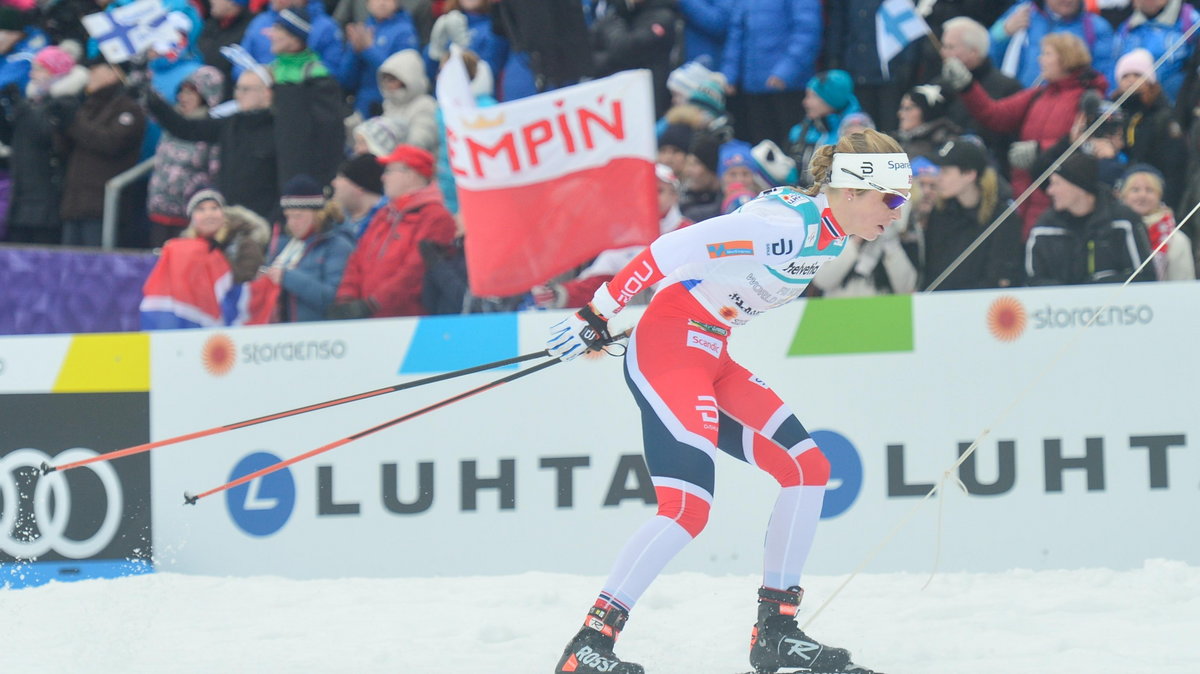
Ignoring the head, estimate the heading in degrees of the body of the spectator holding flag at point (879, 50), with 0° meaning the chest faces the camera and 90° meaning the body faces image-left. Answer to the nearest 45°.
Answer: approximately 0°

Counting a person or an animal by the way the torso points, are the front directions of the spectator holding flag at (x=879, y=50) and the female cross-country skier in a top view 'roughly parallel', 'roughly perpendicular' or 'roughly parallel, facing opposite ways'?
roughly perpendicular

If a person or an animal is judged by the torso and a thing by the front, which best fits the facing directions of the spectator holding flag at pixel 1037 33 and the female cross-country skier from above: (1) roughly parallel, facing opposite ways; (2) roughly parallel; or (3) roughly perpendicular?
roughly perpendicular

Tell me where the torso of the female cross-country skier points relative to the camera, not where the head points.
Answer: to the viewer's right

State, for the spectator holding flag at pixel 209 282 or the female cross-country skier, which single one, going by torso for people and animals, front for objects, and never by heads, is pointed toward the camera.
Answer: the spectator holding flag

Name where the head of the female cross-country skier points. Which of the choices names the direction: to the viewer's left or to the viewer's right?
to the viewer's right

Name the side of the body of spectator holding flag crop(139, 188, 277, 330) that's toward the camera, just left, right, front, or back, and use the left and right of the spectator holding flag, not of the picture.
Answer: front

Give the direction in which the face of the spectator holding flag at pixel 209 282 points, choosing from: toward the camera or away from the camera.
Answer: toward the camera

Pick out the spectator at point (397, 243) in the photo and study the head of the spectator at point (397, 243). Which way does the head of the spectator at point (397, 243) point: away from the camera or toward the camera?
toward the camera

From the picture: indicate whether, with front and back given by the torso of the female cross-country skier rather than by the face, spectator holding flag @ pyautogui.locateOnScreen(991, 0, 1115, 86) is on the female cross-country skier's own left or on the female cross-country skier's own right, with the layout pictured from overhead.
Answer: on the female cross-country skier's own left

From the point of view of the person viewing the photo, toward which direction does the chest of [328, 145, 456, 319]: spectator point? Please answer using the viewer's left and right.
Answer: facing the viewer and to the left of the viewer

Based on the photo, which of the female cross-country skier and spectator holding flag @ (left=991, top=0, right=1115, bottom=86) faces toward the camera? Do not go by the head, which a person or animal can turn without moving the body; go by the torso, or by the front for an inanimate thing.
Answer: the spectator holding flag

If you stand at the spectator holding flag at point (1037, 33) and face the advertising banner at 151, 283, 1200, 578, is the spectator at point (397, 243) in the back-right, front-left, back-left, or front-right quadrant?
front-right

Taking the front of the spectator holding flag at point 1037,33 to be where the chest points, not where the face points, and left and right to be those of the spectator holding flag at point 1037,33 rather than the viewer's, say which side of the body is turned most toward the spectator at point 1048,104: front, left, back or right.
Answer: front

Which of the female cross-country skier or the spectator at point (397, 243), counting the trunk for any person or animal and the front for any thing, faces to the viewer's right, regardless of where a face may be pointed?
the female cross-country skier

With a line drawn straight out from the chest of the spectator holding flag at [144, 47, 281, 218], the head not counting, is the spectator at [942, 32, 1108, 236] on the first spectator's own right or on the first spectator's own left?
on the first spectator's own left

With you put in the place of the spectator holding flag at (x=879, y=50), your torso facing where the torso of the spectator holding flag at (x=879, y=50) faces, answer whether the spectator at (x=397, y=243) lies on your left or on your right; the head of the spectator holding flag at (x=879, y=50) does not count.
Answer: on your right
